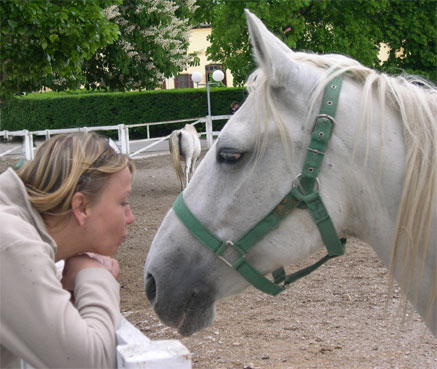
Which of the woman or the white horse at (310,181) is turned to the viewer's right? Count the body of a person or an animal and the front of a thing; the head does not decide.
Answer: the woman

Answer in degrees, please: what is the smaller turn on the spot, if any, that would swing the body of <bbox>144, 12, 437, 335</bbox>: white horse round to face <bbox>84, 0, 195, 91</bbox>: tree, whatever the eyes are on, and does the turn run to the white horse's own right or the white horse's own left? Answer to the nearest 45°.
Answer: approximately 90° to the white horse's own right

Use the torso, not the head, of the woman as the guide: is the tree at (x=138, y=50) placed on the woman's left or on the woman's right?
on the woman's left

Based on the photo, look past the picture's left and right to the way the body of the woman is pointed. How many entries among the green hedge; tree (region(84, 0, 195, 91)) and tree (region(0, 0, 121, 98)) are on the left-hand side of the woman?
3

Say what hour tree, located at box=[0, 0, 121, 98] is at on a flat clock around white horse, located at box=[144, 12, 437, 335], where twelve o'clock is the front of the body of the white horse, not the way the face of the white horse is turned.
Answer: The tree is roughly at 2 o'clock from the white horse.

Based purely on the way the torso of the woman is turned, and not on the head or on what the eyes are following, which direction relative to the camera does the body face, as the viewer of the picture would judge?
to the viewer's right

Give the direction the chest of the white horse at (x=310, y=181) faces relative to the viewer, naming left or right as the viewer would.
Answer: facing to the left of the viewer

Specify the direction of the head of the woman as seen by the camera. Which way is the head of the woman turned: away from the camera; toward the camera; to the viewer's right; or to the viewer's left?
to the viewer's right

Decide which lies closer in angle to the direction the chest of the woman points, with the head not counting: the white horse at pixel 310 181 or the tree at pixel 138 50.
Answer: the white horse

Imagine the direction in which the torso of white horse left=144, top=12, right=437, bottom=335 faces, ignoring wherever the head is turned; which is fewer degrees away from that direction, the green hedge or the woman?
the woman

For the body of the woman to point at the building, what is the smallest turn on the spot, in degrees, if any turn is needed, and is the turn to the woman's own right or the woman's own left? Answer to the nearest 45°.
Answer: approximately 90° to the woman's own left

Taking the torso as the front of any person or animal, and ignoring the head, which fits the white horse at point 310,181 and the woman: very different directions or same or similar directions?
very different directions
